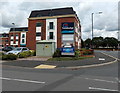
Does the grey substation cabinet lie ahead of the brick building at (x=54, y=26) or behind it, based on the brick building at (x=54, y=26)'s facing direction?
ahead

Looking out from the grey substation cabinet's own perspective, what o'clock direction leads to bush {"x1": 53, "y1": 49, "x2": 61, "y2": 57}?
The bush is roughly at 10 o'clock from the grey substation cabinet.

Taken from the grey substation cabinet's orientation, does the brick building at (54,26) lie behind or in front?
behind

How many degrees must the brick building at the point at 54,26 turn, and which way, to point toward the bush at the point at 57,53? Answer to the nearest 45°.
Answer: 0° — it already faces it

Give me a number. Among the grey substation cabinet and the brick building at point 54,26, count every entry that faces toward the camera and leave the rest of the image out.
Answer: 2

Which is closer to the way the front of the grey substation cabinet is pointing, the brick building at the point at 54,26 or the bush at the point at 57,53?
the bush

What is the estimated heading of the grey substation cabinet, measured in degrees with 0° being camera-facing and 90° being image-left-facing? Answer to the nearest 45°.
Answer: approximately 0°

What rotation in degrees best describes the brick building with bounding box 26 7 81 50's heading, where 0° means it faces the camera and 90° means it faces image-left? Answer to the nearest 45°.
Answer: approximately 0°
